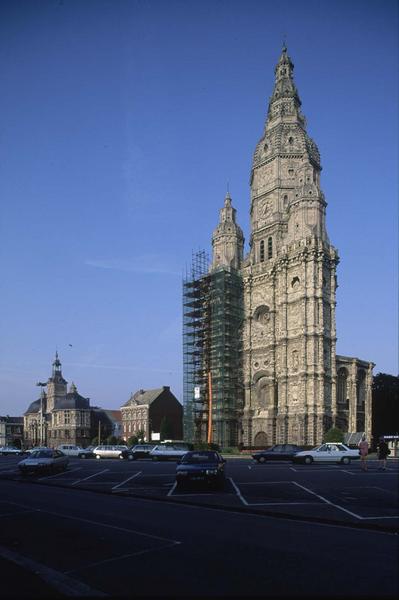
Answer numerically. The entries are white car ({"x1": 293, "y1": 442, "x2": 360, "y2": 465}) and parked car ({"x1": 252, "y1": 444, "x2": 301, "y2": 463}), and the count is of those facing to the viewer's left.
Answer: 2

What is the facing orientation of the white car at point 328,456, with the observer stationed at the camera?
facing to the left of the viewer

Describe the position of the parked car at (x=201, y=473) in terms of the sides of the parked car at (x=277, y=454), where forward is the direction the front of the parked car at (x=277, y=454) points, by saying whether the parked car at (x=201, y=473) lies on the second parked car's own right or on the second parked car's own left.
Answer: on the second parked car's own left

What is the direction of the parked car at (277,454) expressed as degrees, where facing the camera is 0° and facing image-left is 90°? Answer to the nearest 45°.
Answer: approximately 90°

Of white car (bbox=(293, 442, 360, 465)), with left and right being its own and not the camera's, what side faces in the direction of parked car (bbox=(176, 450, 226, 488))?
left
